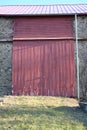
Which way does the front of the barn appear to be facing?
toward the camera
